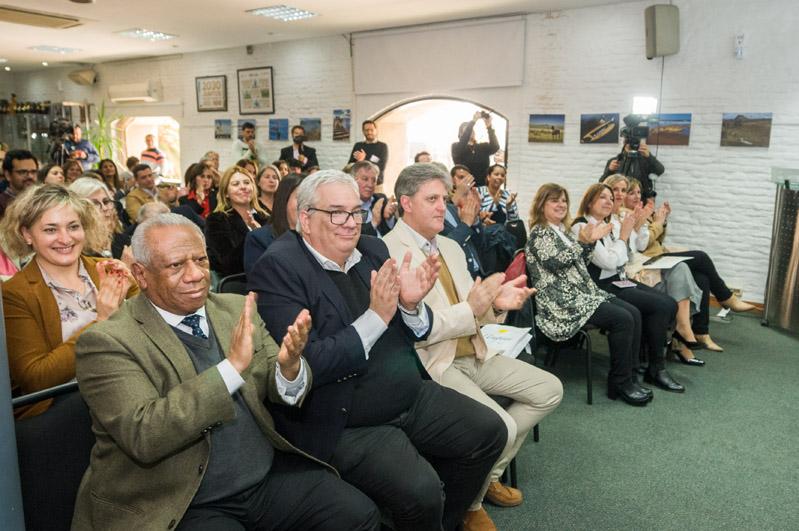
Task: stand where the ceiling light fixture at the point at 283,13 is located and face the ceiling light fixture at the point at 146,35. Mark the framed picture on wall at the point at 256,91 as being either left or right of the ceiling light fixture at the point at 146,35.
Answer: right

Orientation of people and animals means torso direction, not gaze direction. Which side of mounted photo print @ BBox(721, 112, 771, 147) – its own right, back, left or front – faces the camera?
front

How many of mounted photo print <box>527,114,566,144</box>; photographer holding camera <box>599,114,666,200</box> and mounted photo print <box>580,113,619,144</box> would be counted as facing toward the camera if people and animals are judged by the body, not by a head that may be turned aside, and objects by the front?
3

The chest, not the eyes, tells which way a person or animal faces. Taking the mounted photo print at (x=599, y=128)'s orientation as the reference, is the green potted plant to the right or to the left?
on its right

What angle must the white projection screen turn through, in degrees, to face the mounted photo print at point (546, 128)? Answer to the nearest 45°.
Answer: approximately 90° to its left

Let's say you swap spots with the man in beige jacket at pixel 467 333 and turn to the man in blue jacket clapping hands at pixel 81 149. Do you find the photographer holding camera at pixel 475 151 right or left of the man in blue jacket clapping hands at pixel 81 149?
right

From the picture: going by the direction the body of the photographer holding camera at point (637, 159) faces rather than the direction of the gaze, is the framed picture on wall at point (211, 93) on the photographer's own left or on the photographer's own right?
on the photographer's own right

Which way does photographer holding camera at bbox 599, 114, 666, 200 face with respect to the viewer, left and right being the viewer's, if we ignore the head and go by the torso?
facing the viewer

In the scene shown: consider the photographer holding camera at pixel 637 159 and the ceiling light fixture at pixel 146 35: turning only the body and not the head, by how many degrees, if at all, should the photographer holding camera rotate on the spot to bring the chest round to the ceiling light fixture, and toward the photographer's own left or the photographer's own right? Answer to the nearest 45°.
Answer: approximately 90° to the photographer's own right

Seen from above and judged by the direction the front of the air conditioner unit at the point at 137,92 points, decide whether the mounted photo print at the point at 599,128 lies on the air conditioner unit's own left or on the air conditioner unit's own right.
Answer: on the air conditioner unit's own left

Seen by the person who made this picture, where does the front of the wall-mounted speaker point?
facing the viewer and to the left of the viewer

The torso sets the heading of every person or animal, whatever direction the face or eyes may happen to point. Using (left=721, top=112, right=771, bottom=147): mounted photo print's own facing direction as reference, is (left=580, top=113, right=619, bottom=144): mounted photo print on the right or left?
on its right
